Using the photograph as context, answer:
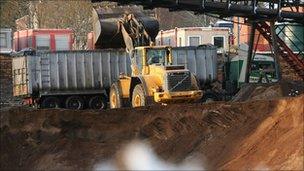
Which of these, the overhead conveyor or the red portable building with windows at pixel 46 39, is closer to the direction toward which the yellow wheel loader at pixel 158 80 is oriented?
the red portable building with windows

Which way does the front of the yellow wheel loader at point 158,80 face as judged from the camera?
facing away from the viewer and to the left of the viewer

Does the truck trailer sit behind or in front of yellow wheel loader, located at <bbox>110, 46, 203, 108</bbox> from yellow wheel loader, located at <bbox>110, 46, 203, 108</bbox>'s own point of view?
in front

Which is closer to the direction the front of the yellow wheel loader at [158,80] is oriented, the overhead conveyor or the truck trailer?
the truck trailer

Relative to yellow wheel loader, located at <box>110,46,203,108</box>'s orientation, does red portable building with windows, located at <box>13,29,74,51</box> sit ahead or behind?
ahead

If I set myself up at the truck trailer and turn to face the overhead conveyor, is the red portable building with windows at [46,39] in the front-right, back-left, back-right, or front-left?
back-left
